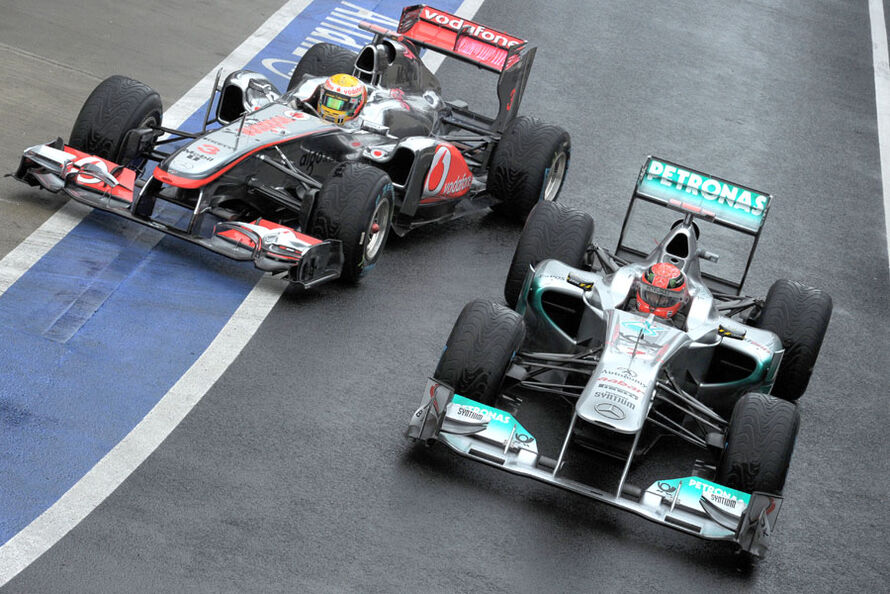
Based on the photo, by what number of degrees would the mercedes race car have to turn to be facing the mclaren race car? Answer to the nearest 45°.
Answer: approximately 135° to its right

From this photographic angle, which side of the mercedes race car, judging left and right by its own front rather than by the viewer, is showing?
front

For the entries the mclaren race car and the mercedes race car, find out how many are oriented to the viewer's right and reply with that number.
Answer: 0

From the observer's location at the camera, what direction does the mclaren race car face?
facing the viewer and to the left of the viewer

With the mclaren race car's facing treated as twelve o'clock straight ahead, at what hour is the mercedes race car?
The mercedes race car is roughly at 9 o'clock from the mclaren race car.
